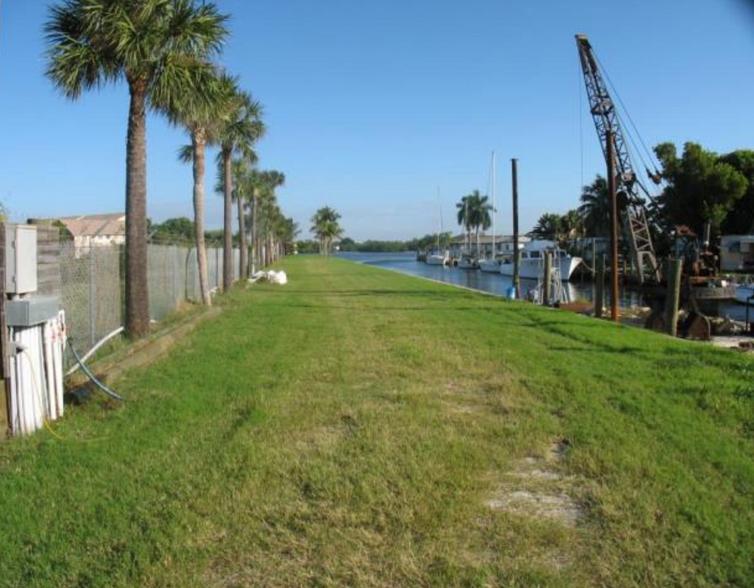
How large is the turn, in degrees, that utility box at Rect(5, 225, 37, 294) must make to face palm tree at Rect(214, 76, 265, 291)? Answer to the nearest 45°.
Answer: approximately 135° to its left

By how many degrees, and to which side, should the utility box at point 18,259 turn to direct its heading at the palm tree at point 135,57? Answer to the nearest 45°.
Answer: approximately 135° to its left

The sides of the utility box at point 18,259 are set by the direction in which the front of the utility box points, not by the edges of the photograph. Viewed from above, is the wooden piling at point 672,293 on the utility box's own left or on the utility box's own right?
on the utility box's own left

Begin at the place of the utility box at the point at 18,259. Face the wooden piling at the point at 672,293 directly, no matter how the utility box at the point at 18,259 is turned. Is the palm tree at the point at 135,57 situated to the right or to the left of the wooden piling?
left

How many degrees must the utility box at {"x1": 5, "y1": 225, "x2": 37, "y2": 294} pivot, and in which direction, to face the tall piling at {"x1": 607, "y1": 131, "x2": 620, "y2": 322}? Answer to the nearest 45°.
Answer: approximately 90° to its left

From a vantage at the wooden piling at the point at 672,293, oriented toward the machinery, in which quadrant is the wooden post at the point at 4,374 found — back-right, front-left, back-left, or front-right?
back-left

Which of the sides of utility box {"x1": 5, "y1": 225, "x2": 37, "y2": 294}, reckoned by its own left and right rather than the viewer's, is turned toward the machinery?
left
